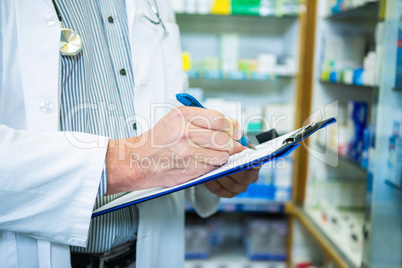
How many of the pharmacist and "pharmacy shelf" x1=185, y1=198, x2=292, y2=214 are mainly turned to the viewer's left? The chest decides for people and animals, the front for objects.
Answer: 0

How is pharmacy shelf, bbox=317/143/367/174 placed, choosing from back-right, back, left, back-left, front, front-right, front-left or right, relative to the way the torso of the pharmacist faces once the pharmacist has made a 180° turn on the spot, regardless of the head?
right

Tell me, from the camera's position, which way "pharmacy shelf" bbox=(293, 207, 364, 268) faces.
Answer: facing the viewer and to the left of the viewer

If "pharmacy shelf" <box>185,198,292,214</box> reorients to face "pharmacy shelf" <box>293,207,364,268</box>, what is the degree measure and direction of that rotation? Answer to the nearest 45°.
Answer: approximately 45° to its left

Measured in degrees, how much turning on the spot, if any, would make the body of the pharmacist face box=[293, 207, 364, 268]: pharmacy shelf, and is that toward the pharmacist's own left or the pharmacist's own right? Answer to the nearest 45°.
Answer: approximately 90° to the pharmacist's own left

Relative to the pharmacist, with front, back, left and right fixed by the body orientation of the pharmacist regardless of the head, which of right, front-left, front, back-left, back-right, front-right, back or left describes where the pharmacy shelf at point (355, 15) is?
left

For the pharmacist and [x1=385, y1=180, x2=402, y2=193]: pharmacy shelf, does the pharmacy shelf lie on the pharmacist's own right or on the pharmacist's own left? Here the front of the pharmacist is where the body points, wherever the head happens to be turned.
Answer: on the pharmacist's own left

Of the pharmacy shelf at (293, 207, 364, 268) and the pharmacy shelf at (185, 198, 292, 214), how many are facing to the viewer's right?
0

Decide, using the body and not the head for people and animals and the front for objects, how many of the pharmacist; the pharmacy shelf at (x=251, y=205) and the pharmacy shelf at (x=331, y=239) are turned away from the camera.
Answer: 0

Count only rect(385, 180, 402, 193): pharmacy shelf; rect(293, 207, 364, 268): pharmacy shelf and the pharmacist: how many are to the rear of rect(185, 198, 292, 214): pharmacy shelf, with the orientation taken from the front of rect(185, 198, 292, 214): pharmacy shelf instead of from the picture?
0

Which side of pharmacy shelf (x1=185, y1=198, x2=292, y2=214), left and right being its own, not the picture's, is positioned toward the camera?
front
